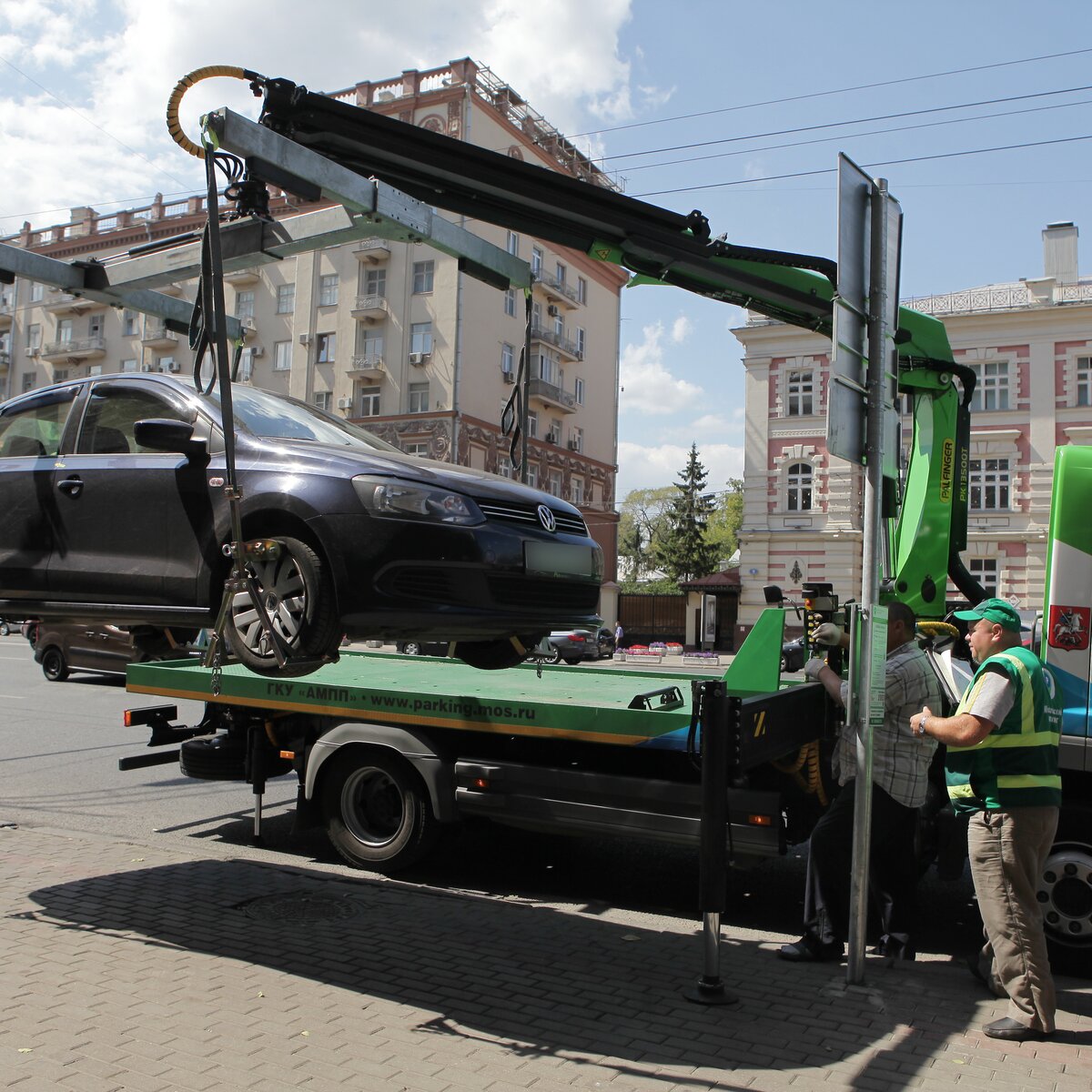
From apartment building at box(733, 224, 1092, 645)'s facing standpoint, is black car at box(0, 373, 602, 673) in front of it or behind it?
in front

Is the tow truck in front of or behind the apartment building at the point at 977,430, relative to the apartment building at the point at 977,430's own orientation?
in front

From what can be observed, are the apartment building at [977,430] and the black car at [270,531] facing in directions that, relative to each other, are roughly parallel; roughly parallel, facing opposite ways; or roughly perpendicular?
roughly perpendicular

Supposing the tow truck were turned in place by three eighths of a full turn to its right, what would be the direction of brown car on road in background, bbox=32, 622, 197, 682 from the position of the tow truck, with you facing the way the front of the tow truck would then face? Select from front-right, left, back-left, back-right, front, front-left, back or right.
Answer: front-right

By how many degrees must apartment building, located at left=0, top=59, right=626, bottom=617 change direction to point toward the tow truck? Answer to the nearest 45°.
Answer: approximately 45° to its left

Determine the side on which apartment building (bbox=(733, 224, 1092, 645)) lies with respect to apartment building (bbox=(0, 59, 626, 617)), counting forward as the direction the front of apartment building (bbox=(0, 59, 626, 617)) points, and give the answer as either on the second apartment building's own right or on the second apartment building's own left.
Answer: on the second apartment building's own left

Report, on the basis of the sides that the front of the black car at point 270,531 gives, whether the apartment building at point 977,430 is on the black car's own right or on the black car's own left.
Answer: on the black car's own left

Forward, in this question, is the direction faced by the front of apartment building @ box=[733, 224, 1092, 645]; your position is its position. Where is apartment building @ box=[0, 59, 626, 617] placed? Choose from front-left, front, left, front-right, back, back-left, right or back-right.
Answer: right

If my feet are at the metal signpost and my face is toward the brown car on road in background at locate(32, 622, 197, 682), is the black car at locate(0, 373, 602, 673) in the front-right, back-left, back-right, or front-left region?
front-left

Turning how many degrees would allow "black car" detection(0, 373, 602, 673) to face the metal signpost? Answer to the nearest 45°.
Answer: approximately 45° to its left

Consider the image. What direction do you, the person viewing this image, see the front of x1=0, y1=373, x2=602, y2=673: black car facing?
facing the viewer and to the right of the viewer

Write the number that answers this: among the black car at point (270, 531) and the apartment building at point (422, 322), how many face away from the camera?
0

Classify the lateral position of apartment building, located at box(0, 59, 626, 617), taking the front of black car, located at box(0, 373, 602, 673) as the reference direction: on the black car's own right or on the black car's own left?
on the black car's own left

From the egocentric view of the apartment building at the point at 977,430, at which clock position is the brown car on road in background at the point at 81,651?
The brown car on road in background is roughly at 1 o'clock from the apartment building.

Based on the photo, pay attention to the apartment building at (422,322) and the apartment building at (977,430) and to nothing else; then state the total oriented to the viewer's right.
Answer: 0

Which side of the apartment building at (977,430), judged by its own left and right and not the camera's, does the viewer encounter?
front

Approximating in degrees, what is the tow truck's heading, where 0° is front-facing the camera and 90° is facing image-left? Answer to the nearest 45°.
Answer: approximately 315°

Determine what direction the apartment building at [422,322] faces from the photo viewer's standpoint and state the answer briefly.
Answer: facing the viewer and to the left of the viewer
